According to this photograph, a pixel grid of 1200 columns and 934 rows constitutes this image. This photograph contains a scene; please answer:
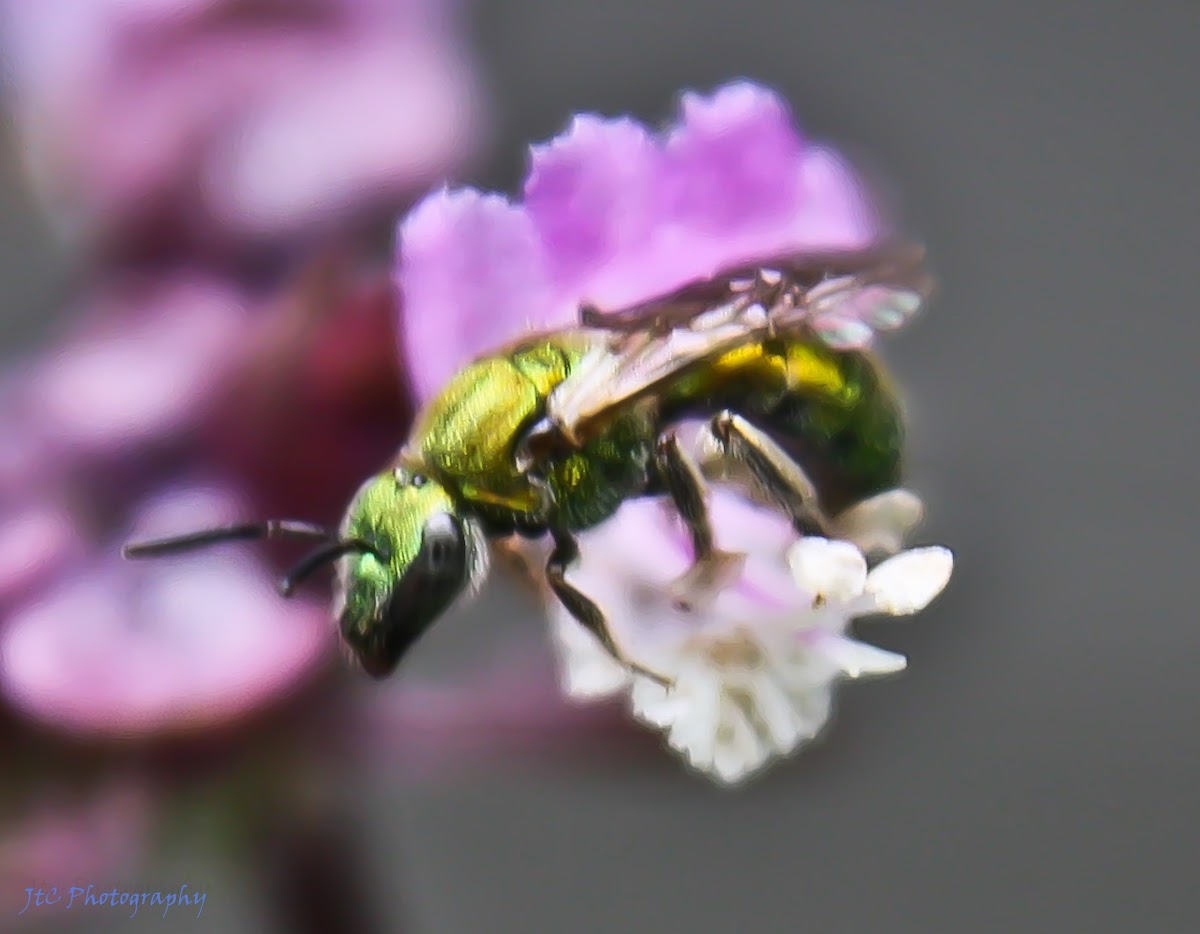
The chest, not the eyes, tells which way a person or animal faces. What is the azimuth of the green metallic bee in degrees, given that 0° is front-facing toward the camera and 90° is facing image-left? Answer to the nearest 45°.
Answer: approximately 90°
